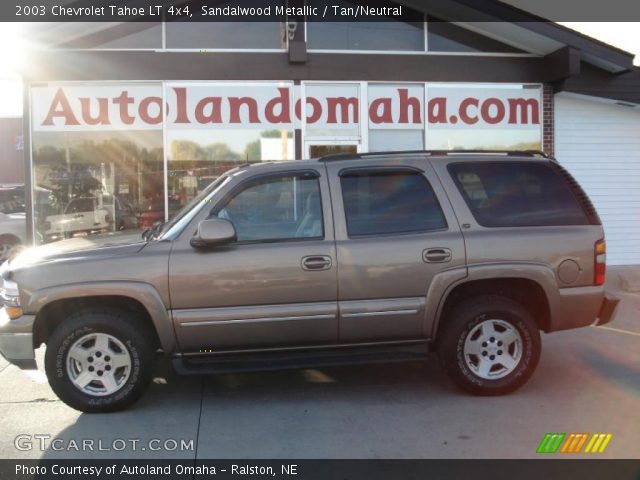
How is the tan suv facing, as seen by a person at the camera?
facing to the left of the viewer

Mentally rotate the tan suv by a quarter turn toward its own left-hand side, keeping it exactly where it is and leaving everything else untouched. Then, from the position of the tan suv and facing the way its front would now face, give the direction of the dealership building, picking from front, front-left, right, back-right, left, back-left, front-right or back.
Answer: back

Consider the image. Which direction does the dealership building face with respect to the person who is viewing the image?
facing the viewer
